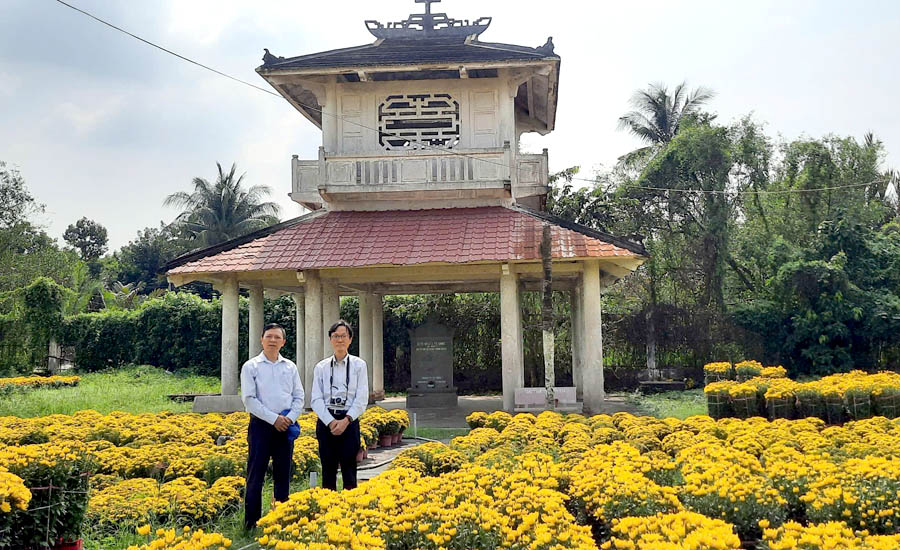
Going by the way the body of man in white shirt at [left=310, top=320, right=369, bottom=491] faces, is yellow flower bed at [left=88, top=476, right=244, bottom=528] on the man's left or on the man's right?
on the man's right

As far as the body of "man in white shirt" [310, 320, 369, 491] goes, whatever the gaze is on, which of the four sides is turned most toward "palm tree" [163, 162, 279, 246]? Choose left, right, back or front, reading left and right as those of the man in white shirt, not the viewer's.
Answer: back

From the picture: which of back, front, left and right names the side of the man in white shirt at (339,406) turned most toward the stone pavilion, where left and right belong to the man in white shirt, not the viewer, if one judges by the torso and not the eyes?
back

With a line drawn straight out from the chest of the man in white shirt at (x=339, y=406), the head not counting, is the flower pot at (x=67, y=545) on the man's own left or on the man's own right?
on the man's own right

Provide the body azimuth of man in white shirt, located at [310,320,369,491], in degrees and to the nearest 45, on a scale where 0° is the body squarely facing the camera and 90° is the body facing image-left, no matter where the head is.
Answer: approximately 0°

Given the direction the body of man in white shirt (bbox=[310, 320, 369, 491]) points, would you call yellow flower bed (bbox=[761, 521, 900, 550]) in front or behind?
in front

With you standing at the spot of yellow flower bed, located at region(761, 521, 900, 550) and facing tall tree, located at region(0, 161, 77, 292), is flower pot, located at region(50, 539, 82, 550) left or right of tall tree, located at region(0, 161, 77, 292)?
left

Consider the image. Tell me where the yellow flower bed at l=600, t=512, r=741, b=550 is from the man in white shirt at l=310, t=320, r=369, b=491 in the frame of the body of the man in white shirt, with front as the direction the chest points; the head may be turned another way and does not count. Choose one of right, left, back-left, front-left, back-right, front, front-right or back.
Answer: front-left
